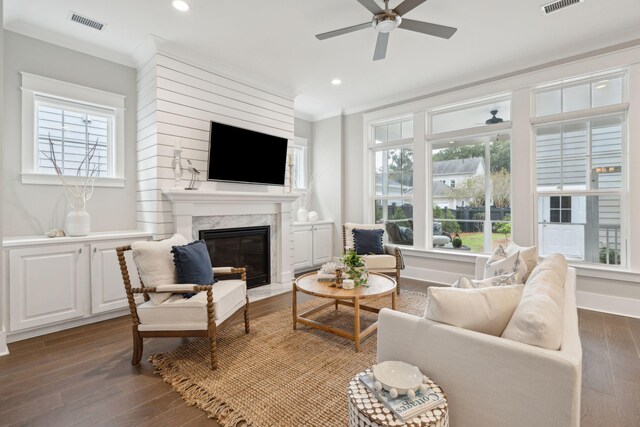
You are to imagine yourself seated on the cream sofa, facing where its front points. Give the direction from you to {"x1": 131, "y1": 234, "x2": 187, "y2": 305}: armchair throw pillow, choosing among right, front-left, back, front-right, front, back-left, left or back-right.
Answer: front

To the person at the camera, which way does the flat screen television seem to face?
facing the viewer and to the right of the viewer

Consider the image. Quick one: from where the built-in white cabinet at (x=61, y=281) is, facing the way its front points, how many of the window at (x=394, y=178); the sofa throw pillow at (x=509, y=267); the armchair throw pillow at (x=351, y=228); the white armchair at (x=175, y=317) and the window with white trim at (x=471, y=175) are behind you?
0

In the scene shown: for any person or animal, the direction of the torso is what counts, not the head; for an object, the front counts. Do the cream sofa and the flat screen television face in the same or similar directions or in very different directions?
very different directions

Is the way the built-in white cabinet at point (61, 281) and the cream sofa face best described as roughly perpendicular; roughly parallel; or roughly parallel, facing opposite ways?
roughly parallel, facing opposite ways

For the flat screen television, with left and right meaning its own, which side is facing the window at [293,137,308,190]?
left

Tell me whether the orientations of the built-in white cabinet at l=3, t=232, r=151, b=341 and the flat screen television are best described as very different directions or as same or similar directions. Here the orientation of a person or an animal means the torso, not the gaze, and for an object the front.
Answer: same or similar directions

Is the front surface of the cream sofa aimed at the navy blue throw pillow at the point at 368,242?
no

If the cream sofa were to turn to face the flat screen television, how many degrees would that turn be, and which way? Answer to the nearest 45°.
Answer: approximately 45° to its right

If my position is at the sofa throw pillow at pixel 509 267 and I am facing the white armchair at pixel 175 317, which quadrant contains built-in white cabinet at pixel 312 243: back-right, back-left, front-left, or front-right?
front-right

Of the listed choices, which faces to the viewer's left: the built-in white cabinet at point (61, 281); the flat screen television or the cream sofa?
the cream sofa

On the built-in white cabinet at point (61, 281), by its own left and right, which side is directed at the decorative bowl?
front

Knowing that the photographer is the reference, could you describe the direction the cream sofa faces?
facing to the left of the viewer

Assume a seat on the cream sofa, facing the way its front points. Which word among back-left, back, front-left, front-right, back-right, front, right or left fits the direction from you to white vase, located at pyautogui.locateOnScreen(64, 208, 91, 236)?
front

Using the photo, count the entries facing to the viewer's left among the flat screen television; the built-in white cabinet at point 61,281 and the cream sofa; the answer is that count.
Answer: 1

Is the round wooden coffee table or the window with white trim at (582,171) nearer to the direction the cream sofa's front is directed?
the round wooden coffee table

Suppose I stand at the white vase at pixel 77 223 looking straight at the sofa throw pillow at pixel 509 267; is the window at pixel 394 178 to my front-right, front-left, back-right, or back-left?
front-left
